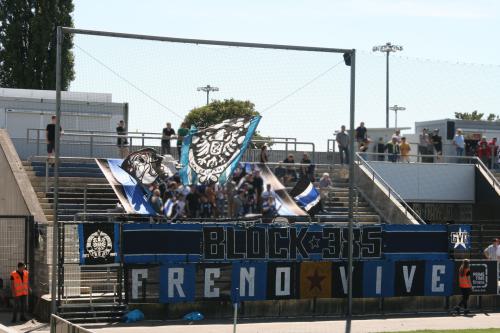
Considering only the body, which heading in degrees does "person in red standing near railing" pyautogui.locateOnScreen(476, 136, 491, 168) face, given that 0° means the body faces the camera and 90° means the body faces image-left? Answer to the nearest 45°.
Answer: approximately 45°

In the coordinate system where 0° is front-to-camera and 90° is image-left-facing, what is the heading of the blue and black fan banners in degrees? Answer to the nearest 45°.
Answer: approximately 0°

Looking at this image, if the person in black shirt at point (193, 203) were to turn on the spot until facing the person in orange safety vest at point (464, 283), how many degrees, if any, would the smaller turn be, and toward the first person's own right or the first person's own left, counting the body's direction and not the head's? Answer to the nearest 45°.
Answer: approximately 90° to the first person's own left

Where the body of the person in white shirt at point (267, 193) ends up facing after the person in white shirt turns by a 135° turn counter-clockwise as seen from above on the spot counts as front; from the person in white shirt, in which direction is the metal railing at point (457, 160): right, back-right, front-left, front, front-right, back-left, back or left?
front

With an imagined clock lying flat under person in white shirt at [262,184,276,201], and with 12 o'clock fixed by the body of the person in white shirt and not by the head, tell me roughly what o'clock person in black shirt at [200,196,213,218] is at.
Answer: The person in black shirt is roughly at 2 o'clock from the person in white shirt.

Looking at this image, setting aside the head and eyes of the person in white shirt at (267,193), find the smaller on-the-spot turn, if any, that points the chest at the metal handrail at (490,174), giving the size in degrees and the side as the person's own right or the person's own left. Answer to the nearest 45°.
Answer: approximately 135° to the person's own left

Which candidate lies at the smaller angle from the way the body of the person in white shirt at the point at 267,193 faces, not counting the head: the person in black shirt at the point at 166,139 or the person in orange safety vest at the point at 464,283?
the person in orange safety vest
